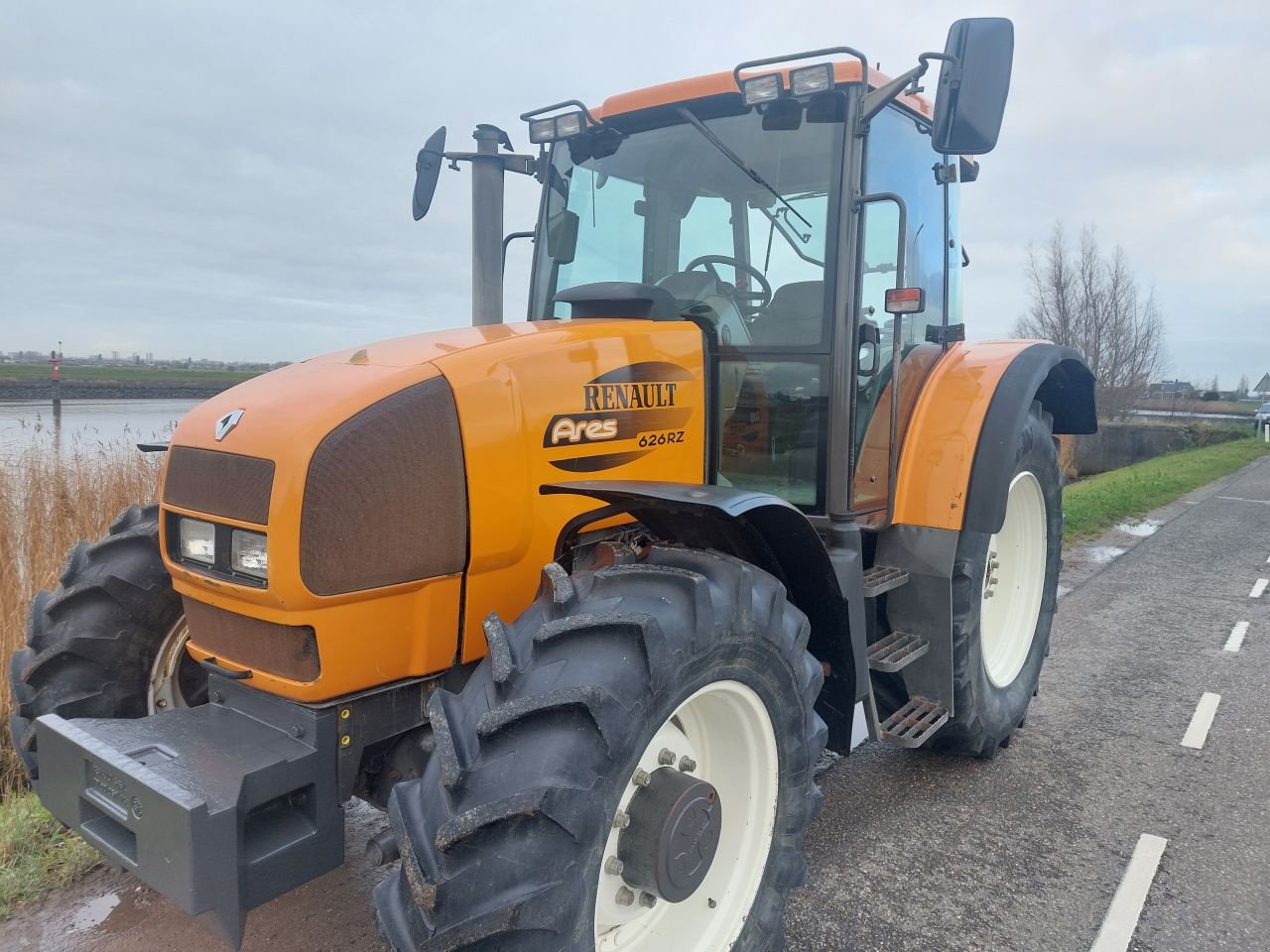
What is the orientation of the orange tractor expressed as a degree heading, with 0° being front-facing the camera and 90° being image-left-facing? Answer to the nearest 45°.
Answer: approximately 45°

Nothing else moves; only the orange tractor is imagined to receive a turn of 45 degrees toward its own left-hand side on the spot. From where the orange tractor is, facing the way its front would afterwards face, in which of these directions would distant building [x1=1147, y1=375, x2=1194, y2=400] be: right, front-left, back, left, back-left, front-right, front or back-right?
back-left
